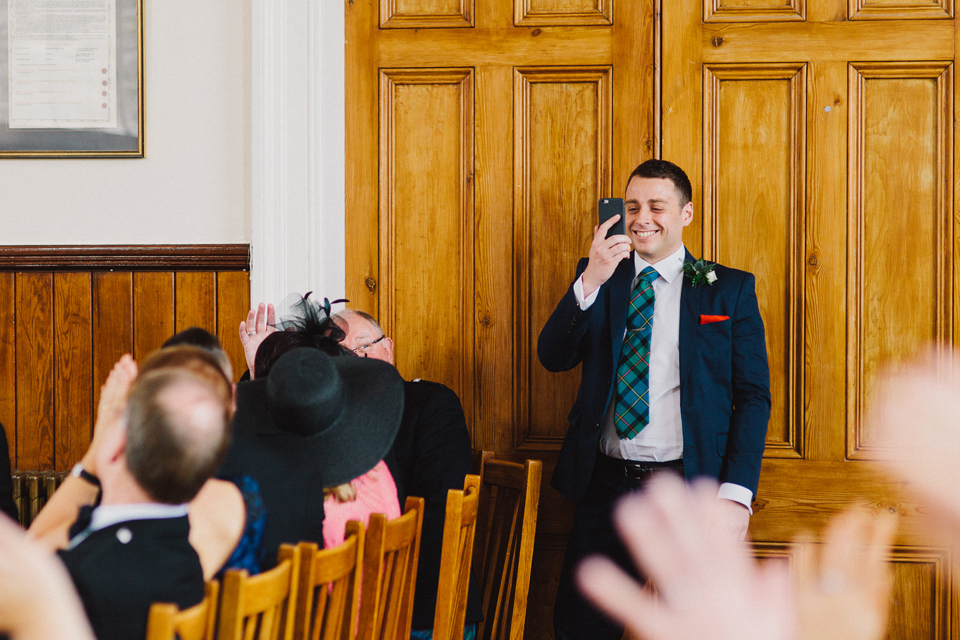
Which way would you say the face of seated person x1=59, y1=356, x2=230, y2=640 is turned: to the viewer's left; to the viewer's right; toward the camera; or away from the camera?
away from the camera

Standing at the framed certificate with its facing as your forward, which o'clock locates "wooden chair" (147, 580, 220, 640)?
The wooden chair is roughly at 12 o'clock from the framed certificate.

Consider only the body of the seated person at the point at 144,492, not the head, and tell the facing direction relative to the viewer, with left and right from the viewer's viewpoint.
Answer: facing away from the viewer and to the left of the viewer
